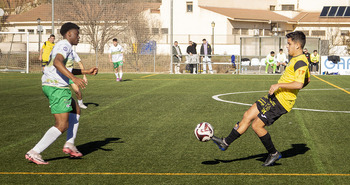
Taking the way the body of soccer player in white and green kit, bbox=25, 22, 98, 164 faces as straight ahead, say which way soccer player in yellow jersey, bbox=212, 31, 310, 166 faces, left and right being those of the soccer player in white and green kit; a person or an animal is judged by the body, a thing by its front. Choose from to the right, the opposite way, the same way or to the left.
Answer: the opposite way

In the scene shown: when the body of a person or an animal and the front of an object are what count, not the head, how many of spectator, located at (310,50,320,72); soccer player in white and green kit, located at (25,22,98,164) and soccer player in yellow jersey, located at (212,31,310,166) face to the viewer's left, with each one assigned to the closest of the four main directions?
1

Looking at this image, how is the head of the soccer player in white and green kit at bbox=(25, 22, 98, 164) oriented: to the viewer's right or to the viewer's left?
to the viewer's right

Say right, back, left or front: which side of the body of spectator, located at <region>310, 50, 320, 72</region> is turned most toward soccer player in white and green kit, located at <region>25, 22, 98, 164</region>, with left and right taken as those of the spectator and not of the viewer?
front

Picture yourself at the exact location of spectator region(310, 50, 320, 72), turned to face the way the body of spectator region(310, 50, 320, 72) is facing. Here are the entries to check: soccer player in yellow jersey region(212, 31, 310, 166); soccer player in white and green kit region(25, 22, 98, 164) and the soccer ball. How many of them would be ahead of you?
3

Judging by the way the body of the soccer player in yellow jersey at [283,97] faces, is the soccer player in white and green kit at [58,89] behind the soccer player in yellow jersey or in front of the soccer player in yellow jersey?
in front

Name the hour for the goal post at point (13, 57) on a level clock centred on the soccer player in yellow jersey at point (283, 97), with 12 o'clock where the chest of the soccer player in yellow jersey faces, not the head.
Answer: The goal post is roughly at 2 o'clock from the soccer player in yellow jersey.

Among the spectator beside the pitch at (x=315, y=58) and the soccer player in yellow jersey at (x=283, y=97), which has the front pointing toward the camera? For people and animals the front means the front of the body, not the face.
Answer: the spectator beside the pitch

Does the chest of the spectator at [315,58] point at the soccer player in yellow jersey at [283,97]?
yes

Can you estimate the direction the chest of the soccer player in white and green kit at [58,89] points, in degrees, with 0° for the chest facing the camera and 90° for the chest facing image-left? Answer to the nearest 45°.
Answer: approximately 270°

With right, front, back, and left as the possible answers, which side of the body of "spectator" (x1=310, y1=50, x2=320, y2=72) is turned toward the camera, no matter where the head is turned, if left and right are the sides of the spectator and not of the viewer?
front

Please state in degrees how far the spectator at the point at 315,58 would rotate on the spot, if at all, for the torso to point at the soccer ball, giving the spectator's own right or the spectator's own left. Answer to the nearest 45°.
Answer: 0° — they already face it

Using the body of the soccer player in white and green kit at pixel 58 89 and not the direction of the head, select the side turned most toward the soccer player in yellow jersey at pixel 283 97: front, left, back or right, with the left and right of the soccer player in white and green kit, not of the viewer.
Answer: front

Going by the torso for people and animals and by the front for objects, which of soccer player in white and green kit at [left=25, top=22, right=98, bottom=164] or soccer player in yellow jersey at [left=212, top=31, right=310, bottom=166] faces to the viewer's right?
the soccer player in white and green kit

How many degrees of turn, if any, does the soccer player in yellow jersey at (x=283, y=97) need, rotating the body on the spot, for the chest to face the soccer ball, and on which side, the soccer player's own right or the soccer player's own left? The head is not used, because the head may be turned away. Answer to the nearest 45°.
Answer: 0° — they already face it

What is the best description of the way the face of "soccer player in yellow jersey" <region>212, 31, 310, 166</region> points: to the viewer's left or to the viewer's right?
to the viewer's left

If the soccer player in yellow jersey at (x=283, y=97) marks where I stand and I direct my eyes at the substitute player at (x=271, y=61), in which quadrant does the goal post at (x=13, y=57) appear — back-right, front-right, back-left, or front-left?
front-left

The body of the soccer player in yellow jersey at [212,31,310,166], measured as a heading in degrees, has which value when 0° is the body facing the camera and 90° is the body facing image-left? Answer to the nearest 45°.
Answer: approximately 90°
